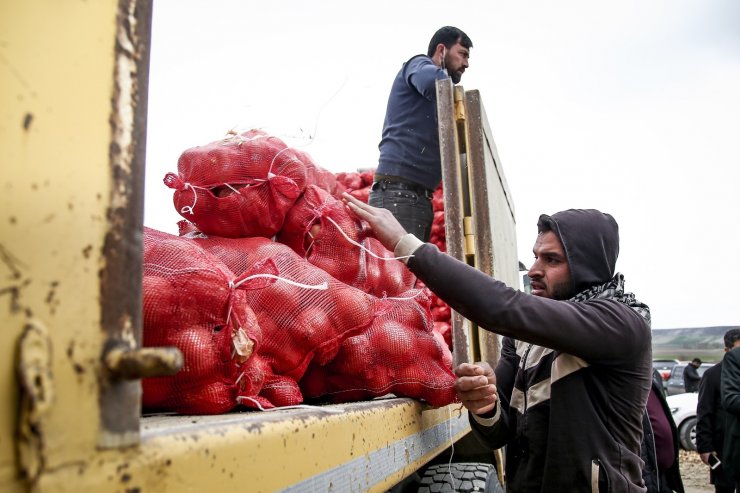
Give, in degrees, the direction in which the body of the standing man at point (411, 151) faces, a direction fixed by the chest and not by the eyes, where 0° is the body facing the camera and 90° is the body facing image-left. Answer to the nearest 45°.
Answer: approximately 270°

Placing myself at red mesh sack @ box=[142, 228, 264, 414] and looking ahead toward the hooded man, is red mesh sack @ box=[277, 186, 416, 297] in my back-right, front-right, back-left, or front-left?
front-left

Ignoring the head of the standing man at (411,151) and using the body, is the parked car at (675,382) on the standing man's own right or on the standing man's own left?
on the standing man's own left

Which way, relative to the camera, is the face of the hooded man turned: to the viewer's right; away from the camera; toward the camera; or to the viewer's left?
to the viewer's left

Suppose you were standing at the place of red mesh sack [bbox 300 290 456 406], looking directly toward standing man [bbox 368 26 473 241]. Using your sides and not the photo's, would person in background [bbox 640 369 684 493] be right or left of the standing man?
right

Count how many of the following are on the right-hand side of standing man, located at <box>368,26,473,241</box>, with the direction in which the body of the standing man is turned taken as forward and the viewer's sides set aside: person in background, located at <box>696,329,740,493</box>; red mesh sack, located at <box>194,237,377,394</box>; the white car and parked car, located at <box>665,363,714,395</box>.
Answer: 1

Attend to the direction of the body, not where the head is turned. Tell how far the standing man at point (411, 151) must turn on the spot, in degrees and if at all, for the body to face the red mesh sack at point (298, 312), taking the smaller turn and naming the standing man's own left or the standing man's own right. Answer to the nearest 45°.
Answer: approximately 90° to the standing man's own right

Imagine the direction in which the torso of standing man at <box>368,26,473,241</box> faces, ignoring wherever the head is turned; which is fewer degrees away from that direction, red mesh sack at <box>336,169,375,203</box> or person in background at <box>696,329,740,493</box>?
the person in background

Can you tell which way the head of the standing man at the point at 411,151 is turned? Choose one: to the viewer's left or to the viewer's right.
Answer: to the viewer's right

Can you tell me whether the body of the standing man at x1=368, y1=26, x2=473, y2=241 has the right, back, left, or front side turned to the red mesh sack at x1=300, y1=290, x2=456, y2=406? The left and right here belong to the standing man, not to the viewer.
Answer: right

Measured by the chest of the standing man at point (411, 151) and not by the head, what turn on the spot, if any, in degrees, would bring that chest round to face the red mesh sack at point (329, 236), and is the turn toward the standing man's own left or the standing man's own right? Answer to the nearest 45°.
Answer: approximately 90° to the standing man's own right

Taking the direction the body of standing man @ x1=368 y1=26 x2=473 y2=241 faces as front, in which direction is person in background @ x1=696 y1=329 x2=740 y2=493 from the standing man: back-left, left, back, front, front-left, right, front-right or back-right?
front-left
